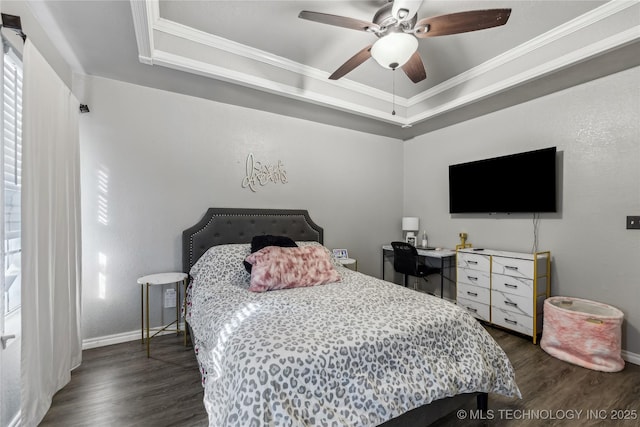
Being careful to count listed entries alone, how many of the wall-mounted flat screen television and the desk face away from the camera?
0

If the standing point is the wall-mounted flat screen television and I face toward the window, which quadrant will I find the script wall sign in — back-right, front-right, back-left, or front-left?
front-right

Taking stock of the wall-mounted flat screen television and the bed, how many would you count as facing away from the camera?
0

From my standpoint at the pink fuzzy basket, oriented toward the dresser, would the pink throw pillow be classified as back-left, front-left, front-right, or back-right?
front-left

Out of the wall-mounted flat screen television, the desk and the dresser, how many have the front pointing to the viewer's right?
0

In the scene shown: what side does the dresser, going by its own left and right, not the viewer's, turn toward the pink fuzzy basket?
left

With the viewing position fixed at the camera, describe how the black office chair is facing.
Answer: facing away from the viewer and to the right of the viewer

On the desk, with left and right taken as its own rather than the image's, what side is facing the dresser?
left

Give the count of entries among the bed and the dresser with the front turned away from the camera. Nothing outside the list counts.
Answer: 0

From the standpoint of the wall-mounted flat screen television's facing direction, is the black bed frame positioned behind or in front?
in front

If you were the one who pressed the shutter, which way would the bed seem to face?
facing the viewer and to the right of the viewer

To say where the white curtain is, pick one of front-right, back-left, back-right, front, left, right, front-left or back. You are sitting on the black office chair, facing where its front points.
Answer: back

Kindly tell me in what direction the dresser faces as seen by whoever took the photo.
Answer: facing the viewer and to the left of the viewer

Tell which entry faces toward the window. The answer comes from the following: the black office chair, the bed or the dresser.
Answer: the dresser

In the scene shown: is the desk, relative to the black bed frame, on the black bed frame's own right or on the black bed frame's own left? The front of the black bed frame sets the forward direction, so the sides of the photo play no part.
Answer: on the black bed frame's own left
